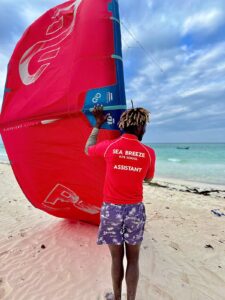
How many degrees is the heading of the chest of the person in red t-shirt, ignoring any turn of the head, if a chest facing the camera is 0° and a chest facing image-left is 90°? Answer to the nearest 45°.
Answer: approximately 180°
